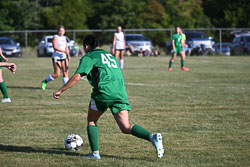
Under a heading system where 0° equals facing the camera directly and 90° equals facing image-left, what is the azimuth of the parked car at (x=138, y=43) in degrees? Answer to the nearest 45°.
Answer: approximately 315°

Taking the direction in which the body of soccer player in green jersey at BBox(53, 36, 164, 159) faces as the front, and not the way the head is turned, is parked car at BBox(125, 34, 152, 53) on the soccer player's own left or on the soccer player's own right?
on the soccer player's own right

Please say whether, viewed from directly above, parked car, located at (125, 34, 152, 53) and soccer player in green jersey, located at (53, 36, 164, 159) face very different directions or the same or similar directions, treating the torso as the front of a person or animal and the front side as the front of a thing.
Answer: very different directions

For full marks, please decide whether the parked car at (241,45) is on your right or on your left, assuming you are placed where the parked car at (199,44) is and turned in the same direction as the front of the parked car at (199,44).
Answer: on your left

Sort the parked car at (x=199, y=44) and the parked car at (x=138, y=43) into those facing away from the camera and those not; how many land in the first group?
0

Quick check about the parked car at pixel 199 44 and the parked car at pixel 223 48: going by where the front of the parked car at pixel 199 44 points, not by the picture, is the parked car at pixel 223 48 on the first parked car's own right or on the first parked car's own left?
on the first parked car's own left

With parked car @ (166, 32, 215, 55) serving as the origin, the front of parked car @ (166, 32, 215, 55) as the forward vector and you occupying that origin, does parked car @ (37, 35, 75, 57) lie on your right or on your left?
on your right

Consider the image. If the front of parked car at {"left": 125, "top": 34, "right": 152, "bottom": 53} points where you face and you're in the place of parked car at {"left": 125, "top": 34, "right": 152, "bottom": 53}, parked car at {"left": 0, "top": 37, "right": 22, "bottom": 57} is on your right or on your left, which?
on your right

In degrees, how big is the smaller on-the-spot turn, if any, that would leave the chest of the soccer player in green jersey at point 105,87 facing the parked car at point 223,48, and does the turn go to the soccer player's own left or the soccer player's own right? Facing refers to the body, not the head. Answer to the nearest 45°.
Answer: approximately 45° to the soccer player's own right

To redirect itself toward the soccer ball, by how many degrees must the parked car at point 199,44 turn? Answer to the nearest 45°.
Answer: approximately 45° to its right

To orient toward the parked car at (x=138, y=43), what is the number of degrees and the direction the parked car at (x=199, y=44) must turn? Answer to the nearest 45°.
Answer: approximately 135° to its right

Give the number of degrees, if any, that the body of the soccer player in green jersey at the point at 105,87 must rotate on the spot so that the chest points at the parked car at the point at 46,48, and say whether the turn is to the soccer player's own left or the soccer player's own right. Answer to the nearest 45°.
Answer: approximately 45° to the soccer player's own right

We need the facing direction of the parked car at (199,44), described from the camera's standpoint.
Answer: facing the viewer and to the right of the viewer
